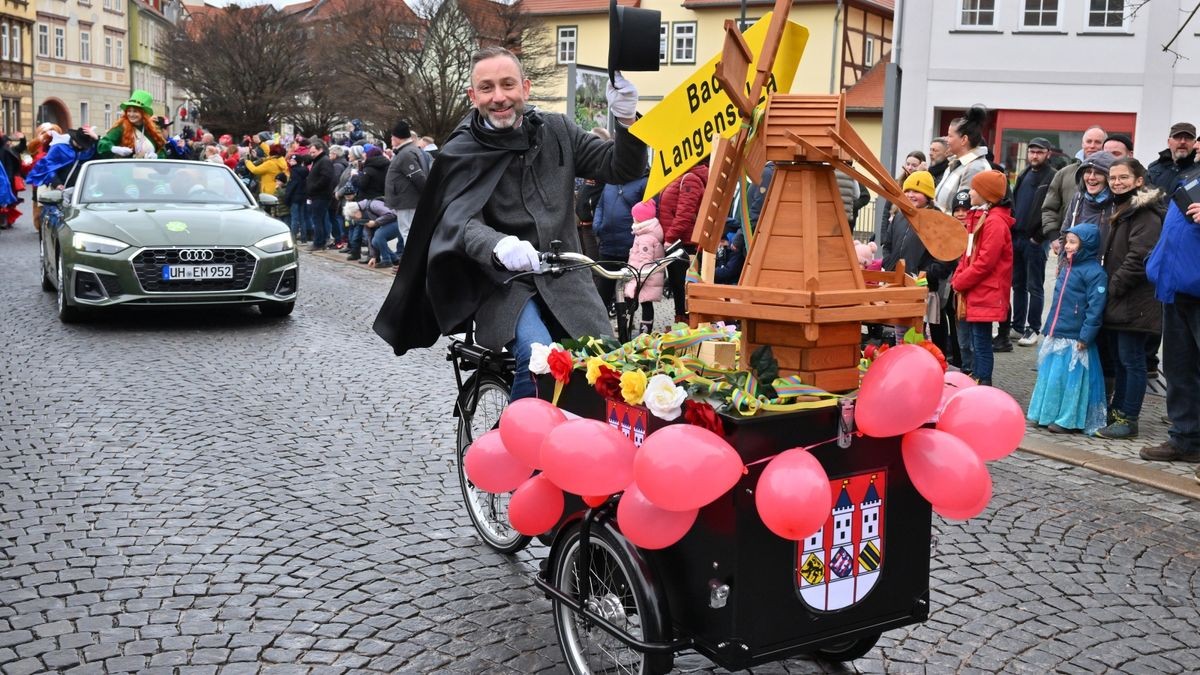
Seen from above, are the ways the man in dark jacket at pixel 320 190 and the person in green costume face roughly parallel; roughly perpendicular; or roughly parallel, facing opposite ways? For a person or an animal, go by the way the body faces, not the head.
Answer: roughly perpendicular

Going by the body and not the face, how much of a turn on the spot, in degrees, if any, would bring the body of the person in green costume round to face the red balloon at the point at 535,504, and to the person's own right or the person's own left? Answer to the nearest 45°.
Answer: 0° — they already face it
